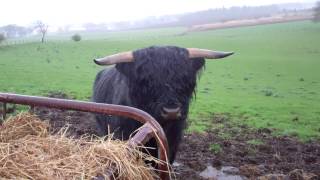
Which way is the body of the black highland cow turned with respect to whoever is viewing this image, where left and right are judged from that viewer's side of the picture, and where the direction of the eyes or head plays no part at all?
facing the viewer and to the right of the viewer

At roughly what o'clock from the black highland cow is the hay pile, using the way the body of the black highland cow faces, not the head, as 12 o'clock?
The hay pile is roughly at 2 o'clock from the black highland cow.
